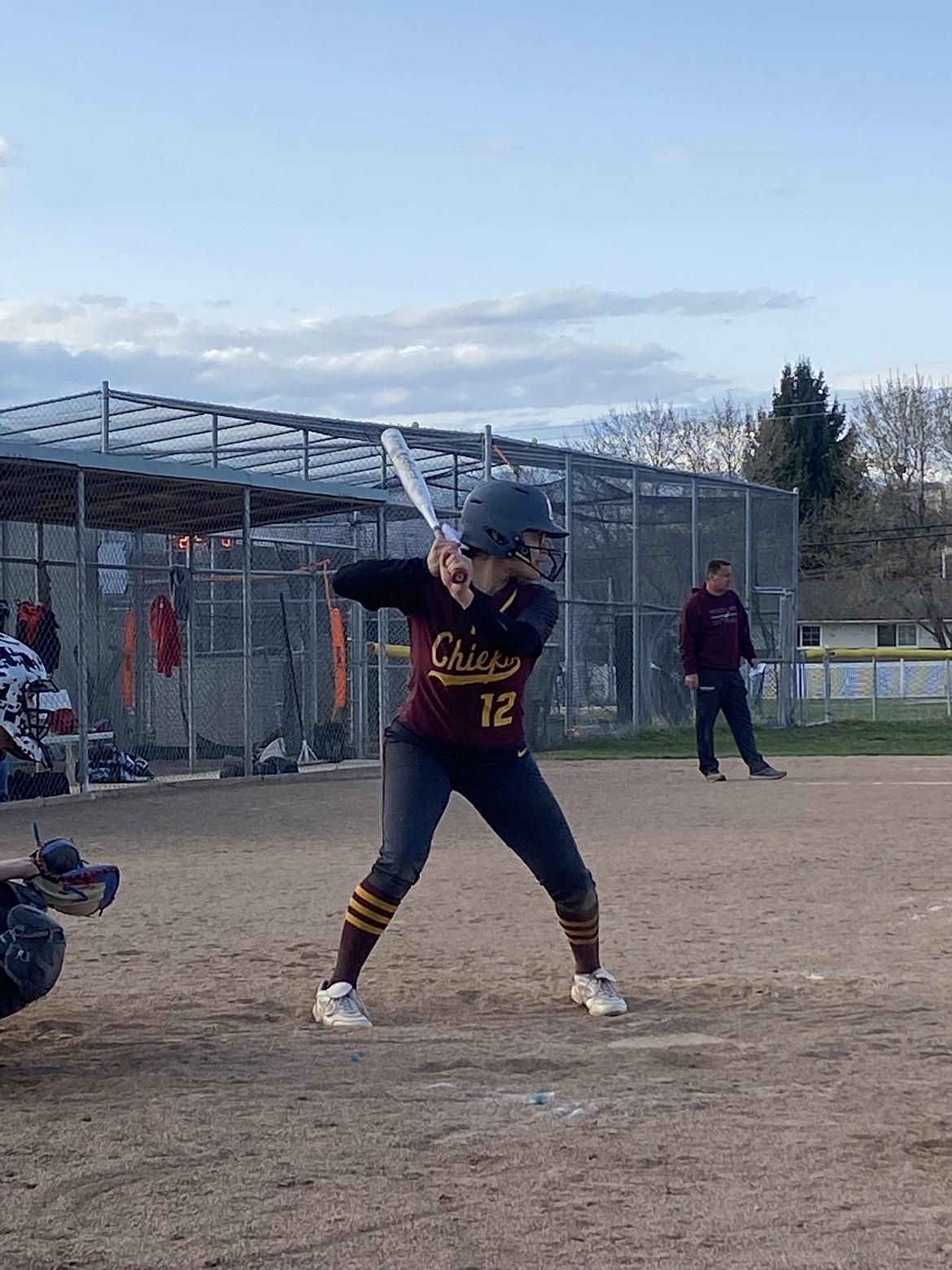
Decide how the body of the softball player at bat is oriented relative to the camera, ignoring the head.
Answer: toward the camera

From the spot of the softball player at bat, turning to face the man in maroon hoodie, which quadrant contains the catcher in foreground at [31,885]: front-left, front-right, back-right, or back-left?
back-left

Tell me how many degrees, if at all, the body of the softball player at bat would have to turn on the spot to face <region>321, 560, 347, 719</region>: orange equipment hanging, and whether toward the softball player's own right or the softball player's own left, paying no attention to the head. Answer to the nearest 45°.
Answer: approximately 180°

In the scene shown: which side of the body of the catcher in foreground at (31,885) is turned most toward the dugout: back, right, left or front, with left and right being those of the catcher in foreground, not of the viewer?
left

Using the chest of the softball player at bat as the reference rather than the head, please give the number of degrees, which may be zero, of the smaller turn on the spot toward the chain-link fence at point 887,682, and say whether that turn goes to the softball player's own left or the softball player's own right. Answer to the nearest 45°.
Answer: approximately 180°

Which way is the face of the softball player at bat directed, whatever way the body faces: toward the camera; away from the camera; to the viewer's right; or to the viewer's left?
to the viewer's right

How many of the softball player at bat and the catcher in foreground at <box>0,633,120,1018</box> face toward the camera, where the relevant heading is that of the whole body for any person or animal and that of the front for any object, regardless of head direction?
1

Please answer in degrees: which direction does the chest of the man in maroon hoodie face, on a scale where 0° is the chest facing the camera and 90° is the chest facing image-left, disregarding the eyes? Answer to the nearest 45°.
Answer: approximately 315°

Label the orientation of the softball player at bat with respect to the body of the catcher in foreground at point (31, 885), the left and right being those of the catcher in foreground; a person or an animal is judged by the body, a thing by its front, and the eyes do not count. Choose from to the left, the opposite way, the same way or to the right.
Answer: to the right

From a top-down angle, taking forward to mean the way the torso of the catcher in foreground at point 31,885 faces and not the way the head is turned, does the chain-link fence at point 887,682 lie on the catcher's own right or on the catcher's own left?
on the catcher's own left

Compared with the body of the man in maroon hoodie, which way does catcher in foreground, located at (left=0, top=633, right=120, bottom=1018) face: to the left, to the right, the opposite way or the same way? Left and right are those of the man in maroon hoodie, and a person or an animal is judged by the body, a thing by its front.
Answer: to the left

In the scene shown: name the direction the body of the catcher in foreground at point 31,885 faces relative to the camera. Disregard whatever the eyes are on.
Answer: to the viewer's right

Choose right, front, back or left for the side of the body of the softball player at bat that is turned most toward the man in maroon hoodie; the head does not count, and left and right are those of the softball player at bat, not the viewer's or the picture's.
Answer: back

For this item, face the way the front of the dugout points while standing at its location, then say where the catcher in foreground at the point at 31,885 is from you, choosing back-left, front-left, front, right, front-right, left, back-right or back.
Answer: front-right

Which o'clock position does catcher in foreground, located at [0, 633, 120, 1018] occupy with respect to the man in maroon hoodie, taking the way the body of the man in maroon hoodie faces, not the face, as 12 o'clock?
The catcher in foreground is roughly at 2 o'clock from the man in maroon hoodie.
